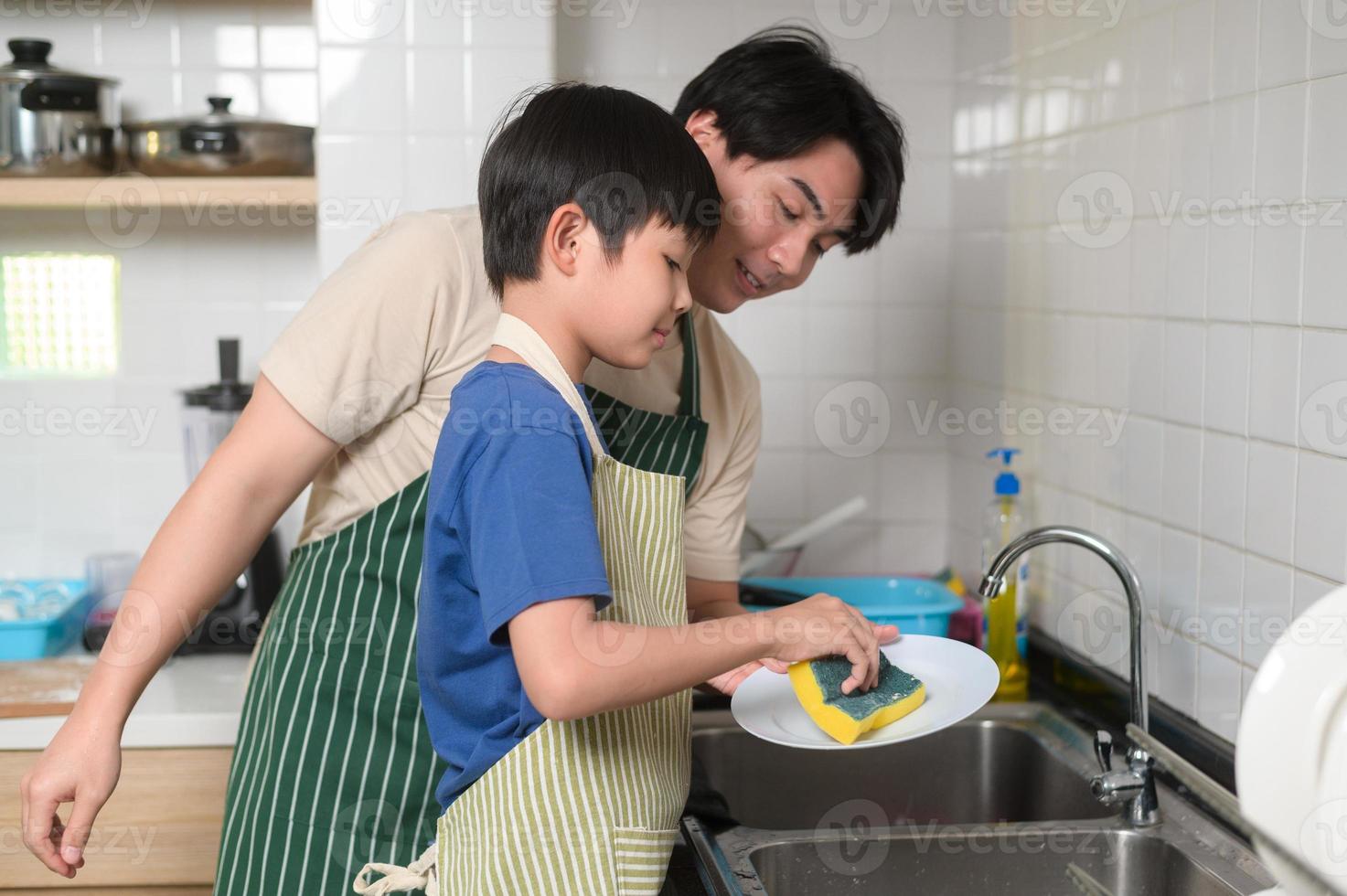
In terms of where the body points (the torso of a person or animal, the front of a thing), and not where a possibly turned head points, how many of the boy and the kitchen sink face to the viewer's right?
1

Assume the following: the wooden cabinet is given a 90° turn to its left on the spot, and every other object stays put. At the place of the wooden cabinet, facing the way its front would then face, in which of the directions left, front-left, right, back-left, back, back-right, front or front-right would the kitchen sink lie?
front-right

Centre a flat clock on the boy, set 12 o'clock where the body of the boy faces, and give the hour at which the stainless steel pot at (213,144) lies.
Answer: The stainless steel pot is roughly at 8 o'clock from the boy.

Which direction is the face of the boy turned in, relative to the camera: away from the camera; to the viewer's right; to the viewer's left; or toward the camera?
to the viewer's right

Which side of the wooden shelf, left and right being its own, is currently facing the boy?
front

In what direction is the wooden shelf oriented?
toward the camera

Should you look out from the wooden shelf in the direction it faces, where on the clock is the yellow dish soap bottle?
The yellow dish soap bottle is roughly at 10 o'clock from the wooden shelf.

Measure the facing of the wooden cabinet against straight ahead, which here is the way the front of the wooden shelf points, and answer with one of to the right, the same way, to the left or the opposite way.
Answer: the same way

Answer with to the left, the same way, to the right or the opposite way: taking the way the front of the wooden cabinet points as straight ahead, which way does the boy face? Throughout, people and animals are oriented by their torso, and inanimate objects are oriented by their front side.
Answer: to the left

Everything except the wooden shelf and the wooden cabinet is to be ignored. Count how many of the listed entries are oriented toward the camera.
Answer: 2

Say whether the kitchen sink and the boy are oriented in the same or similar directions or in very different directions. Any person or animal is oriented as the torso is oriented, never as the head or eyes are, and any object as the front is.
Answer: very different directions

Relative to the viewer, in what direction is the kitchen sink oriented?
to the viewer's left

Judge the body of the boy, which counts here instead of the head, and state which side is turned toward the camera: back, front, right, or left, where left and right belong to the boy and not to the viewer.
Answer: right

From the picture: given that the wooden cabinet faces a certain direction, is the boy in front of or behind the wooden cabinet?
in front

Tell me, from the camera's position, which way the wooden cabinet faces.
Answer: facing the viewer

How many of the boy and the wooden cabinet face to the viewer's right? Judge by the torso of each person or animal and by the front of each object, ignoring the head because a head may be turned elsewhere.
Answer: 1

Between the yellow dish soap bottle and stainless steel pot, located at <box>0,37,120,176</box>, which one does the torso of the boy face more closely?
the yellow dish soap bottle

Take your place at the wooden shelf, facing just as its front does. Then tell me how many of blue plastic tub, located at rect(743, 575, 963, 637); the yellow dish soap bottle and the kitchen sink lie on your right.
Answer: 0
